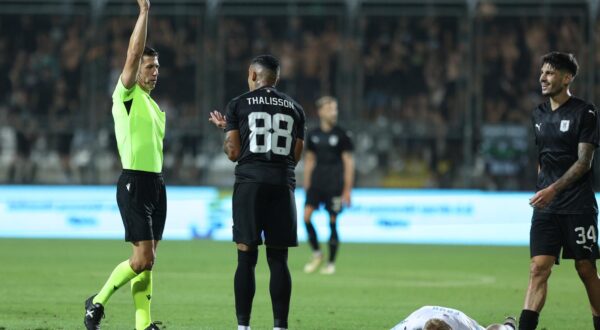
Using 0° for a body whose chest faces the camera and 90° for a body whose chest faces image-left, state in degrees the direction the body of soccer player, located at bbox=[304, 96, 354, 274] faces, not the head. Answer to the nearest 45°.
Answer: approximately 0°

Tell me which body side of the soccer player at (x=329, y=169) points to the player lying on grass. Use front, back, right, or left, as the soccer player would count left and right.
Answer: front

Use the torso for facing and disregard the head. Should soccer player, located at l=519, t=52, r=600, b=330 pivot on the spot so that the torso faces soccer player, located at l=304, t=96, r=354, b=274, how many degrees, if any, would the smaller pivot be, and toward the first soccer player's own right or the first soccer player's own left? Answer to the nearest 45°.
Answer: approximately 90° to the first soccer player's own right

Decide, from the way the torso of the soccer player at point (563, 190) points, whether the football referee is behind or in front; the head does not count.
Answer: in front

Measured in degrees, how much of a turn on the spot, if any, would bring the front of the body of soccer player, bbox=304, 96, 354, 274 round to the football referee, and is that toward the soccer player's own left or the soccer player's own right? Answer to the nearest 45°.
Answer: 0° — they already face them

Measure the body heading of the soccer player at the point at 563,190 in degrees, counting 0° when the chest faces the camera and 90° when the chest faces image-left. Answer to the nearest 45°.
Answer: approximately 45°

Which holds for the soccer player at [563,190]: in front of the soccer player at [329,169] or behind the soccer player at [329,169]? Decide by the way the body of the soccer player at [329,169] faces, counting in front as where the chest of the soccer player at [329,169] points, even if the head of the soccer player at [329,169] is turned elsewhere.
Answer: in front

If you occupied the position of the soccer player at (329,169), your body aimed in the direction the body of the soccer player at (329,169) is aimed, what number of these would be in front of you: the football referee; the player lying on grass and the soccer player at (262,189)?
3

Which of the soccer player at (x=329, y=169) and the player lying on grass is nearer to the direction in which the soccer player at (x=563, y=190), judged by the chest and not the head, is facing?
the player lying on grass

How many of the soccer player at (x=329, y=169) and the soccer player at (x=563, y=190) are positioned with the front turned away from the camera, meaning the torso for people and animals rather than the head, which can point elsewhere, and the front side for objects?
0
